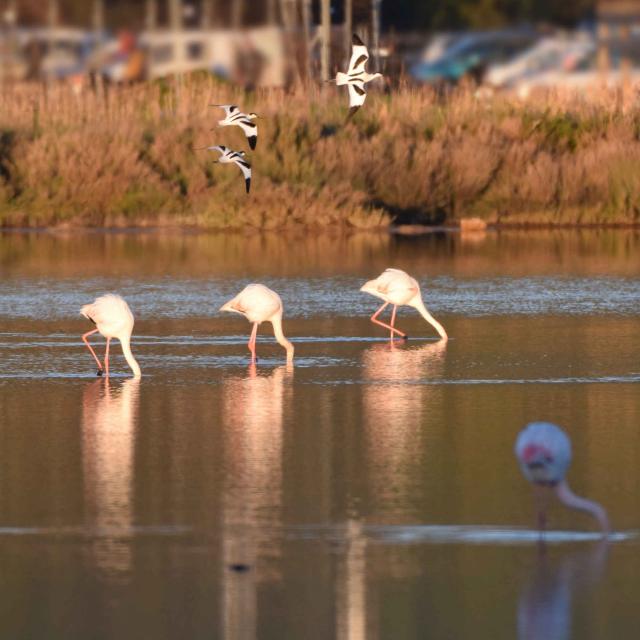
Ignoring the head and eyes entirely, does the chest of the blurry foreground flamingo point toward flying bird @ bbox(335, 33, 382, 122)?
no

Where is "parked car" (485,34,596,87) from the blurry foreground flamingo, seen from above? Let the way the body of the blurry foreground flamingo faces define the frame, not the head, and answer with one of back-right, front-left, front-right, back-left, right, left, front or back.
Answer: front-left

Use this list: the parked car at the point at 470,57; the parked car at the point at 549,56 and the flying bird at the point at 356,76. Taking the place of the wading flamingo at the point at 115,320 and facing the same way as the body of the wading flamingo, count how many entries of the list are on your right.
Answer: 0

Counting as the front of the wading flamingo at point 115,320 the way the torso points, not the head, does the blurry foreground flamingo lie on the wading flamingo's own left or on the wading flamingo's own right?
on the wading flamingo's own right

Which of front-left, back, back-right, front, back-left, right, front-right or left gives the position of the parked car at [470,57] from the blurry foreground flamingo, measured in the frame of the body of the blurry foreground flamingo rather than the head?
front-left

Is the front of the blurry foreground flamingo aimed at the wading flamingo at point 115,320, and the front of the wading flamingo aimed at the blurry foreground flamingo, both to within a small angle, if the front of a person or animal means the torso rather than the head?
no

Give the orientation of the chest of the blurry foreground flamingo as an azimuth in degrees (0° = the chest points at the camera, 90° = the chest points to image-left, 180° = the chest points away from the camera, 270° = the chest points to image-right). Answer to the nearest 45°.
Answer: approximately 225°

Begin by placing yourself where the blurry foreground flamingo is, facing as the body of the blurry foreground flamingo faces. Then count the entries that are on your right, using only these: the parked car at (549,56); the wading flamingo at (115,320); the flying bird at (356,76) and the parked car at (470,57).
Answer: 0

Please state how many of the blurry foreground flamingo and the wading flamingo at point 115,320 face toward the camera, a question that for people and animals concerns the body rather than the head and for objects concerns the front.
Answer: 0

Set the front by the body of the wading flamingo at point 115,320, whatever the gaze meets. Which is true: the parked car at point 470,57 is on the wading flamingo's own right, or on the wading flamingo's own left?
on the wading flamingo's own left

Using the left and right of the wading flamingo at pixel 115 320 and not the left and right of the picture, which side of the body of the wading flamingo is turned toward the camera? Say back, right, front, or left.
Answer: right
